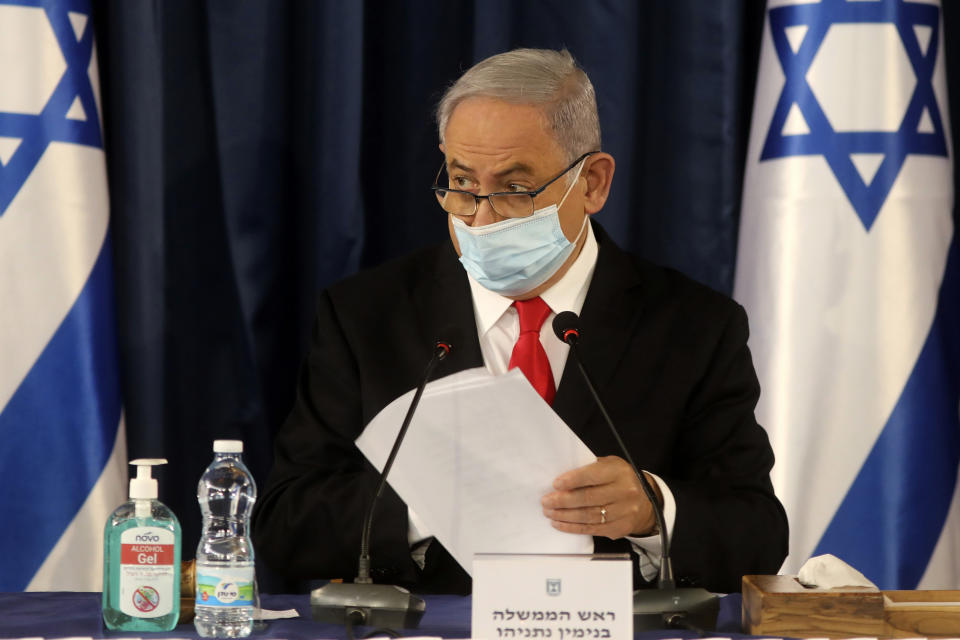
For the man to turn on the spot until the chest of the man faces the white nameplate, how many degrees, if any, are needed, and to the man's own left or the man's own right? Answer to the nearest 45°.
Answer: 0° — they already face it

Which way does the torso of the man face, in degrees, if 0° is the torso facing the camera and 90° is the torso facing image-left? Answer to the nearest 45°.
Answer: approximately 0°

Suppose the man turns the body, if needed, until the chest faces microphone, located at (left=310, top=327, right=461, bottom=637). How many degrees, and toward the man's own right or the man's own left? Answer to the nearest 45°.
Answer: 0° — they already face it

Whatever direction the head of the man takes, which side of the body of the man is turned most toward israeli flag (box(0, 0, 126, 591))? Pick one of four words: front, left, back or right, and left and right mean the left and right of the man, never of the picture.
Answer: right

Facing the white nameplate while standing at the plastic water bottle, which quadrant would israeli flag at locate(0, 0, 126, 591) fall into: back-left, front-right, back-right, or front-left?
back-left

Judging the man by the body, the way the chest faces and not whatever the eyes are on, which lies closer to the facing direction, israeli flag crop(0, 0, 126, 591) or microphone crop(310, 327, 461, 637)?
the microphone

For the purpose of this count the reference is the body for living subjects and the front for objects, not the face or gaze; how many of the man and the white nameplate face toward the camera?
2
